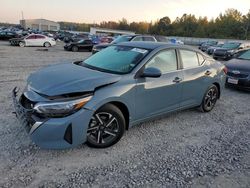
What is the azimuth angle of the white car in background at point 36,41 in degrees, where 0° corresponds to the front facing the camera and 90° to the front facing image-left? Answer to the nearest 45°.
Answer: approximately 90°
